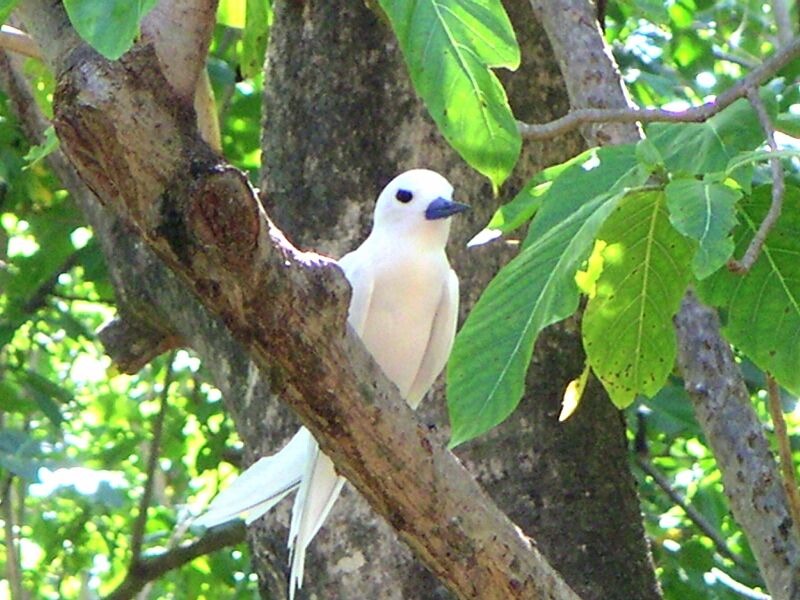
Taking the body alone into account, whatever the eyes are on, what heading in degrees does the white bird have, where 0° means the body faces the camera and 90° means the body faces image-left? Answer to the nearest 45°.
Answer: approximately 315°

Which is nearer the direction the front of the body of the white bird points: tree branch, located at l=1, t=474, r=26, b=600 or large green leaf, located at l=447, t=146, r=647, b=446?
the large green leaf

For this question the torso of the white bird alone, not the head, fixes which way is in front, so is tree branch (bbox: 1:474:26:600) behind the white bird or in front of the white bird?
behind
